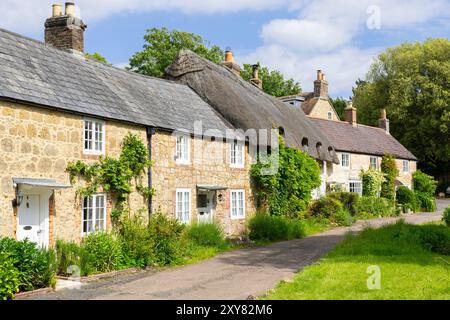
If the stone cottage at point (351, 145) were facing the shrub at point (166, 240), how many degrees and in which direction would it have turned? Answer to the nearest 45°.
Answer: approximately 45° to its right

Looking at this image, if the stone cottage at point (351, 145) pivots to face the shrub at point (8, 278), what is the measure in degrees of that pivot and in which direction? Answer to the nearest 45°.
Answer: approximately 45° to its right

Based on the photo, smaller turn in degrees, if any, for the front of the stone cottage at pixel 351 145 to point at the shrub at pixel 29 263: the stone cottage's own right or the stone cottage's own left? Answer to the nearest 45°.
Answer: approximately 45° to the stone cottage's own right

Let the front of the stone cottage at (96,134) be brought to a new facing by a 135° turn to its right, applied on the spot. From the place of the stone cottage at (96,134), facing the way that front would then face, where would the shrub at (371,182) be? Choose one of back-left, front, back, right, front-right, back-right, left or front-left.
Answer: back-right

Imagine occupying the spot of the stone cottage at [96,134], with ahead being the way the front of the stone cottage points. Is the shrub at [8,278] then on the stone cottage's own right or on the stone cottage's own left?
on the stone cottage's own right

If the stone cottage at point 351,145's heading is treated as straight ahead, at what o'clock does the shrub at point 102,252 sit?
The shrub is roughly at 2 o'clock from the stone cottage.

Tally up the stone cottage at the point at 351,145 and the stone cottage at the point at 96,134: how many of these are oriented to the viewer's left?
0

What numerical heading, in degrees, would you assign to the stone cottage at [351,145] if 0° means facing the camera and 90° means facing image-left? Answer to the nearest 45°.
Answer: approximately 315°

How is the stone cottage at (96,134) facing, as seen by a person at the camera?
facing the viewer and to the right of the viewer
